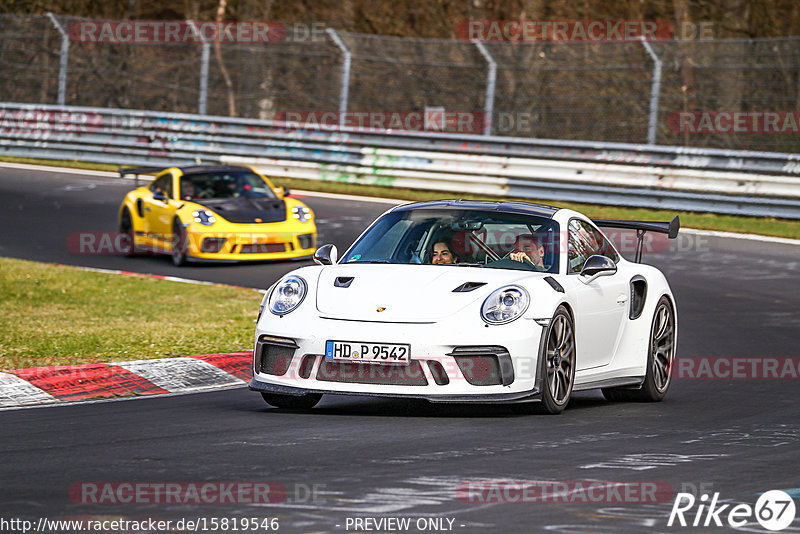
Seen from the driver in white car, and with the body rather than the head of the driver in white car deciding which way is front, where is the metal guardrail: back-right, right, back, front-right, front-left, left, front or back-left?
back-right

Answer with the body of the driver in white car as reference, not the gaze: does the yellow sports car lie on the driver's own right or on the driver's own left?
on the driver's own right

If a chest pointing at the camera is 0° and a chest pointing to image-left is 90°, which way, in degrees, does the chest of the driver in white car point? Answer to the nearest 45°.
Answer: approximately 45°

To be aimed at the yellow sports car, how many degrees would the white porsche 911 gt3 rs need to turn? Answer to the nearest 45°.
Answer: approximately 135° to its right

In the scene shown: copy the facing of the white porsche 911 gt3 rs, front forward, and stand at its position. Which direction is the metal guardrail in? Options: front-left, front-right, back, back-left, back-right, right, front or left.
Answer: back-right

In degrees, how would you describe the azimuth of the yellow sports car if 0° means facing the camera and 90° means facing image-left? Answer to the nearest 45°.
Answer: approximately 315°

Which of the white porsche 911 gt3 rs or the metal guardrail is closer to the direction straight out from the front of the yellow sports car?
the white porsche 911 gt3 rs
